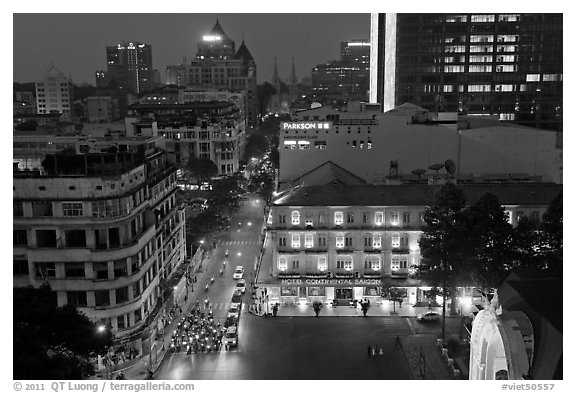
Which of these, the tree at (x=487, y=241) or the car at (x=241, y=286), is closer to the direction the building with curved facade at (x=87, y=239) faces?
the tree

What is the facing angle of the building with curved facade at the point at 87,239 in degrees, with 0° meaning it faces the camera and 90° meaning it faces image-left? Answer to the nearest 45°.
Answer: approximately 315°

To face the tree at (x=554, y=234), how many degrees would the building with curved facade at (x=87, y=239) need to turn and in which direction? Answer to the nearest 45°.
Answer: approximately 45° to its left

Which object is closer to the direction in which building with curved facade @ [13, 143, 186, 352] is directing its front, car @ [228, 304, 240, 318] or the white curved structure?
the white curved structure

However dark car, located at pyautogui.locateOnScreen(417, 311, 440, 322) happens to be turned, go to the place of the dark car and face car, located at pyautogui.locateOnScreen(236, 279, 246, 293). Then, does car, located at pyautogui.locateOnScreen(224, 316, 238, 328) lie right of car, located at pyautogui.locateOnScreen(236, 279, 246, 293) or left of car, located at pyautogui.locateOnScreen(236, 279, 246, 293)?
left

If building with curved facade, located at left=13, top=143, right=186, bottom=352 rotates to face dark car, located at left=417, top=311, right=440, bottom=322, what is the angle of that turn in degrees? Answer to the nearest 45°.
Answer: approximately 45° to its left

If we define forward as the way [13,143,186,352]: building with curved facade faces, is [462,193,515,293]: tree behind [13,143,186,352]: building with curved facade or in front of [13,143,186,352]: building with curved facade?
in front

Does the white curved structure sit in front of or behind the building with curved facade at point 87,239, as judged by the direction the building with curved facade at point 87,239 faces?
in front
